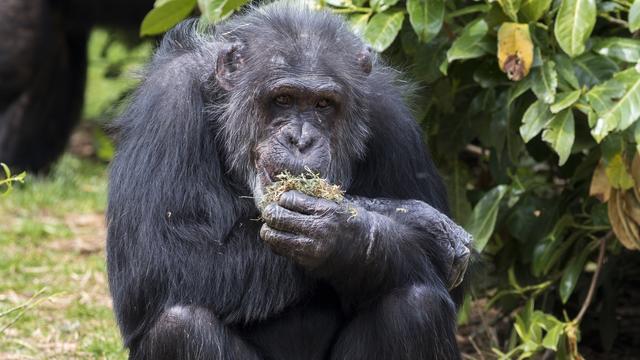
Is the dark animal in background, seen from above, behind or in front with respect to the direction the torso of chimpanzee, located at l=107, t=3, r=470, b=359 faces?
behind

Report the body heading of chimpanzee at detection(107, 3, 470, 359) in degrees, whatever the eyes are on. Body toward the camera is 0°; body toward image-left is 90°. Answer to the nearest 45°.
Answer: approximately 0°
